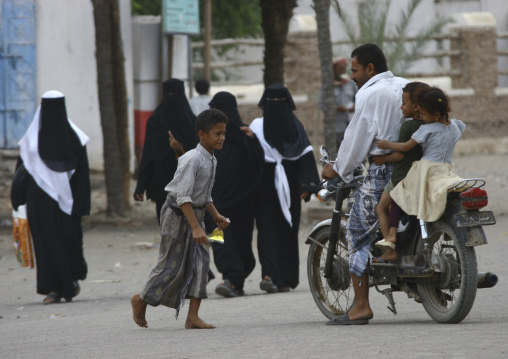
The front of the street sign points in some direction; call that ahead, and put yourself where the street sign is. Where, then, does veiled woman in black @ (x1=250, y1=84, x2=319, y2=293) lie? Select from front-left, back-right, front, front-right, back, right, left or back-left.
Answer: front

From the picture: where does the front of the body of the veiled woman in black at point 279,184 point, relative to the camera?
toward the camera

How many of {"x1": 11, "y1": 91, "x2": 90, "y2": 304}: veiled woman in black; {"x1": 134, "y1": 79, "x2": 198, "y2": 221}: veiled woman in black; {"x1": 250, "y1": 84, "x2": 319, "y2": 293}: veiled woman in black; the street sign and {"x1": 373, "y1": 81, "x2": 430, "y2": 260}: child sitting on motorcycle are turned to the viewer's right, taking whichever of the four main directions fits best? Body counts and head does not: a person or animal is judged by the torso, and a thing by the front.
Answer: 0

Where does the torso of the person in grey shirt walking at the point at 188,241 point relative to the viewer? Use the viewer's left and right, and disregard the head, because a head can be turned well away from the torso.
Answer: facing to the right of the viewer

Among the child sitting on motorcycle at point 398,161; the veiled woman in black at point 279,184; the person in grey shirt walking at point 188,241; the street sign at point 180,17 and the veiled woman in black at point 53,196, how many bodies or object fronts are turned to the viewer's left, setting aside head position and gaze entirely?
1

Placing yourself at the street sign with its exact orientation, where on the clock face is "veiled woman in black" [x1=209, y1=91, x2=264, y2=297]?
The veiled woman in black is roughly at 12 o'clock from the street sign.

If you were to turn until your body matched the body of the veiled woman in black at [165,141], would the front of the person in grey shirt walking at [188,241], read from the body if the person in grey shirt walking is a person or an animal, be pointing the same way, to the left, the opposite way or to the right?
to the left

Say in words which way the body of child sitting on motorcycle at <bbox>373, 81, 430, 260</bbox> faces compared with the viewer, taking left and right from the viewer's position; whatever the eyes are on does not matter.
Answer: facing to the left of the viewer

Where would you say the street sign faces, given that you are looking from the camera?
facing the viewer

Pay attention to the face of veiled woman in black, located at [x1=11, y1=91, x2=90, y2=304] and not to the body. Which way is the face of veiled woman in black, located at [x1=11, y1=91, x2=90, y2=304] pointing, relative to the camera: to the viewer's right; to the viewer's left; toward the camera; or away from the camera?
toward the camera

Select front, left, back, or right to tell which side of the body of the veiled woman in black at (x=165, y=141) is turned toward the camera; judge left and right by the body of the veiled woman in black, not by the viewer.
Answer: front

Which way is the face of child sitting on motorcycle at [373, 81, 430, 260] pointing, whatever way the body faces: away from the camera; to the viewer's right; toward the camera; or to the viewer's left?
to the viewer's left

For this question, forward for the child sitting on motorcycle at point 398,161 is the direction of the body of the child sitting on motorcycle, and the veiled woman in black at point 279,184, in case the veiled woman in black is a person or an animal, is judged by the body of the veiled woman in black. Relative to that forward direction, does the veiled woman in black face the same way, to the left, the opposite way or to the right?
to the left

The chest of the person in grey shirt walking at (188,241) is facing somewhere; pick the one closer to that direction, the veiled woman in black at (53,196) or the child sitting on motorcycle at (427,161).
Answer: the child sitting on motorcycle
